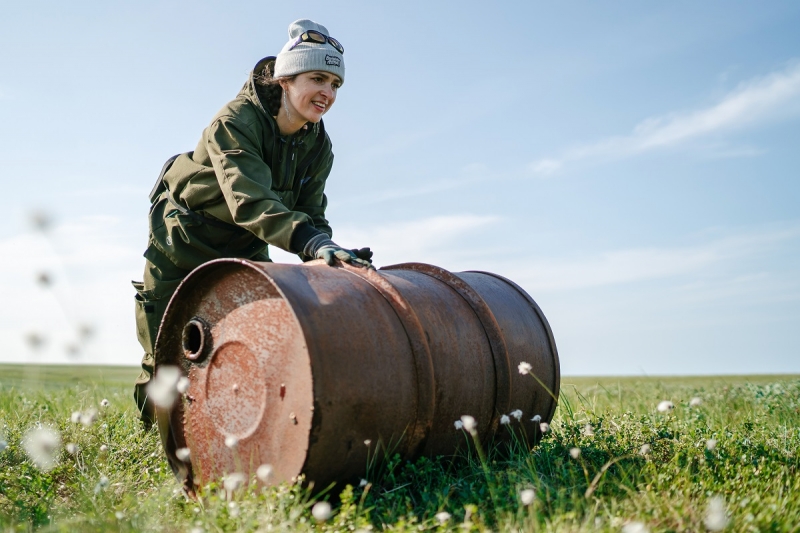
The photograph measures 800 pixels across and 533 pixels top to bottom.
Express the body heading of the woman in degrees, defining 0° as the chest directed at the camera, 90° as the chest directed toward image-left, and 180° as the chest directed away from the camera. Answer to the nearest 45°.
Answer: approximately 315°

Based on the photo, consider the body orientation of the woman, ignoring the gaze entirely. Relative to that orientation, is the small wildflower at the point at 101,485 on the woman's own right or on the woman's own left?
on the woman's own right

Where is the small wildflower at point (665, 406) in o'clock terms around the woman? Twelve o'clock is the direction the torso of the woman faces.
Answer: The small wildflower is roughly at 10 o'clock from the woman.
